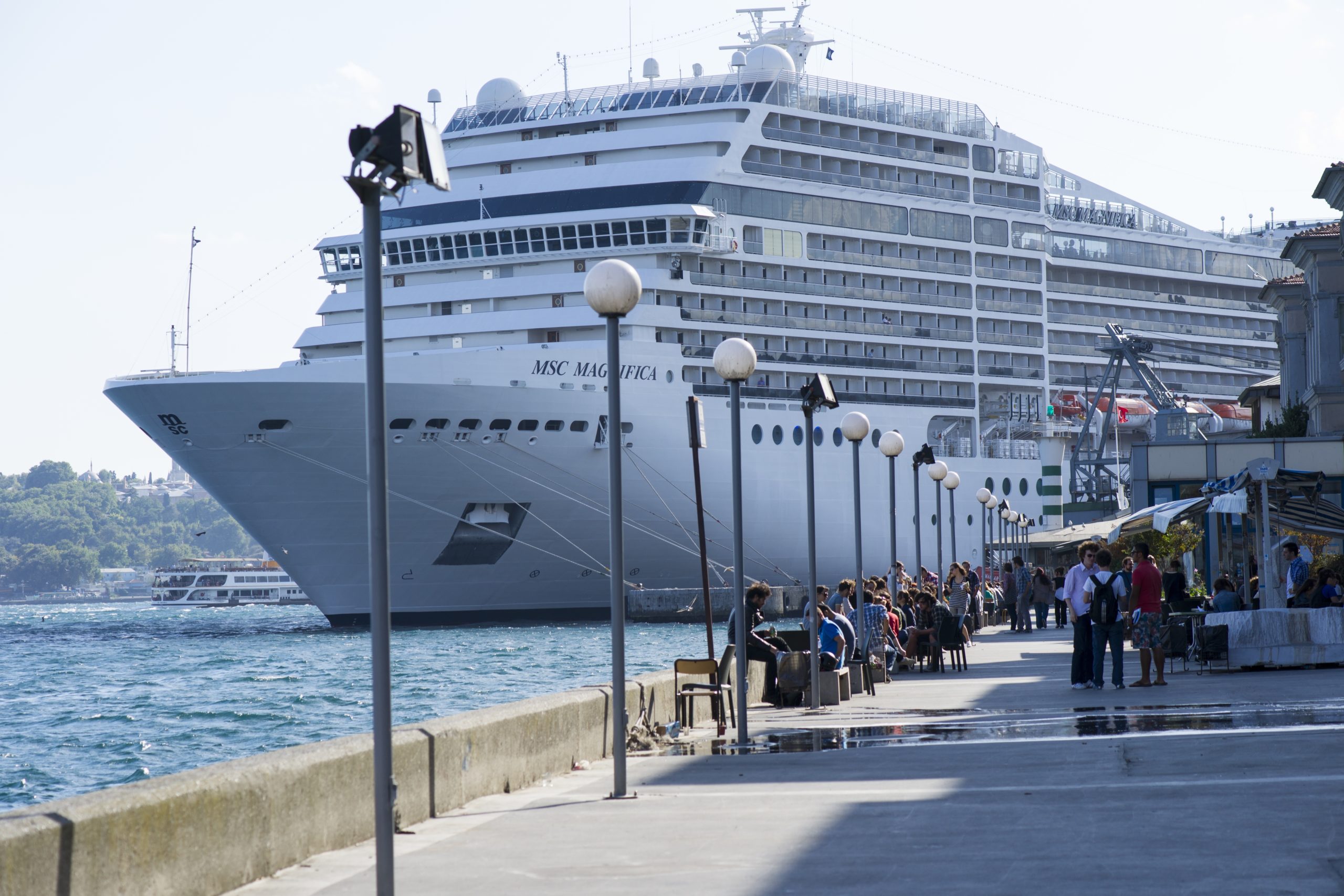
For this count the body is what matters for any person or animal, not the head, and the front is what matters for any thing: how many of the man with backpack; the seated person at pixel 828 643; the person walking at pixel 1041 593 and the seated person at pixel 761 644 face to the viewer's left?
1

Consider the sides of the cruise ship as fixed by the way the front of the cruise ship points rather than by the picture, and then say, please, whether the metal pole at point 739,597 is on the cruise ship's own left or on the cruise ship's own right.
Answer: on the cruise ship's own left

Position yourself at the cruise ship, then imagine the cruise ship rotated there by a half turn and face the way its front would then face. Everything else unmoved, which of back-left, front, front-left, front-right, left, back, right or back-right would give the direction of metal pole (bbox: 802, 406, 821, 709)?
back-right

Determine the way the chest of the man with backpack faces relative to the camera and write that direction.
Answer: away from the camera

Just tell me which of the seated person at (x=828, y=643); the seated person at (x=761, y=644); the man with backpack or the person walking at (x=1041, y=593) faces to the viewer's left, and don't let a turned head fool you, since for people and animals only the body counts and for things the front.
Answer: the seated person at (x=828, y=643)

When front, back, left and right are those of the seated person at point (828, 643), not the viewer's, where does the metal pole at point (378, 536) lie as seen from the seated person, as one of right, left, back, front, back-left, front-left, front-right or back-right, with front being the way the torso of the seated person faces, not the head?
left

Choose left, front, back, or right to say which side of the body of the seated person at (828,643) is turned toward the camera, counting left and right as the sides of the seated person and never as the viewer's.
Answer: left

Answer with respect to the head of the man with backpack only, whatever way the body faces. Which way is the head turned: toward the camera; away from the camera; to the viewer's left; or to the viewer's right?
away from the camera

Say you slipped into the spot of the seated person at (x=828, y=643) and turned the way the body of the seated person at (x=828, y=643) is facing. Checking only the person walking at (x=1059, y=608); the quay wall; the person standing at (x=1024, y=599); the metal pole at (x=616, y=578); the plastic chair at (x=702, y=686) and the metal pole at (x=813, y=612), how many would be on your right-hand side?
2

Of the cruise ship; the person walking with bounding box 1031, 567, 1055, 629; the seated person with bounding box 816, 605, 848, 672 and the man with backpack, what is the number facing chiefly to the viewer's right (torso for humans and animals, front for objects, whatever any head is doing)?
0

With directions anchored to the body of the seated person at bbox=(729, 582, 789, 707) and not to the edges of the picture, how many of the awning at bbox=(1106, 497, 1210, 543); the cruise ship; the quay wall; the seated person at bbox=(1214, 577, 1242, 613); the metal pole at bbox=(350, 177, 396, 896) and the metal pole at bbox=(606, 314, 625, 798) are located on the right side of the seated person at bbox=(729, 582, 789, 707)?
3

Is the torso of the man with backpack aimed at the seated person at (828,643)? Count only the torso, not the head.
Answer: no

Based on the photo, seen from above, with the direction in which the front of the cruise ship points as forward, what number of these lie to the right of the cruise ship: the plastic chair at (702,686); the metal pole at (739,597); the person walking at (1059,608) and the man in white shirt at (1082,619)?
0
